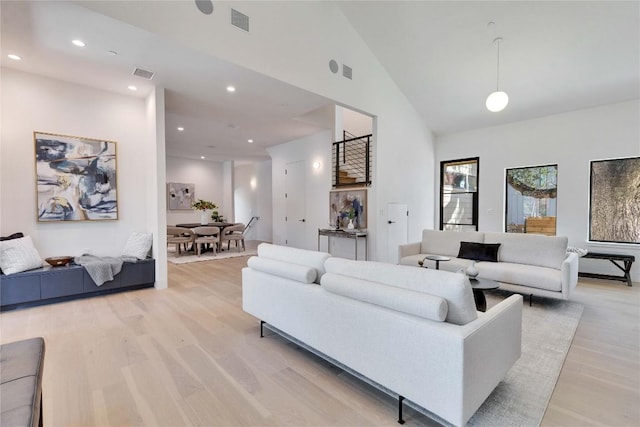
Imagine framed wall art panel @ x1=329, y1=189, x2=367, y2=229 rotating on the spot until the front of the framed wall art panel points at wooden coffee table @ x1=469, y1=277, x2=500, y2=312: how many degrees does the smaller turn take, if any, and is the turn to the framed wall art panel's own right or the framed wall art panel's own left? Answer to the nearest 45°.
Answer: approximately 90° to the framed wall art panel's own left

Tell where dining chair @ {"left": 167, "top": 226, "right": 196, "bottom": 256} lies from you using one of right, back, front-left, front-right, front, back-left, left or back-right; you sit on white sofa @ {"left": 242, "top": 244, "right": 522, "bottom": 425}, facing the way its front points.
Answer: left

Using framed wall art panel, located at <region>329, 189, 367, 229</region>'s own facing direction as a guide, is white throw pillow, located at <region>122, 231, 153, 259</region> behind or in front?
in front

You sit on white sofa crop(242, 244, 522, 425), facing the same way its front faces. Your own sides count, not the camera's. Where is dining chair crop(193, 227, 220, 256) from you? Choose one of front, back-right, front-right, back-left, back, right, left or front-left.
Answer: left

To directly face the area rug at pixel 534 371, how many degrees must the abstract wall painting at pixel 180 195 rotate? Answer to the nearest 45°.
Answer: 0° — it already faces it

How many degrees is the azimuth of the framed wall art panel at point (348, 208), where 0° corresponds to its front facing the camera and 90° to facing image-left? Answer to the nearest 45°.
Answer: approximately 45°

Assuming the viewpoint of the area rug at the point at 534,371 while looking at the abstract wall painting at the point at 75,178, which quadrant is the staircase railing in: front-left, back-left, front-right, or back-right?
front-right

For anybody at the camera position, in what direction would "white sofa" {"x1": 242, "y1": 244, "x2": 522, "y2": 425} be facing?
facing away from the viewer and to the right of the viewer

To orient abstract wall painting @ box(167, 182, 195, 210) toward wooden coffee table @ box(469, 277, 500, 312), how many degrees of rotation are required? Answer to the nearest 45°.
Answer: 0° — it already faces it

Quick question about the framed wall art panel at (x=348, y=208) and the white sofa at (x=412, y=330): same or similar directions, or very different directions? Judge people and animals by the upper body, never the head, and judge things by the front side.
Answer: very different directions

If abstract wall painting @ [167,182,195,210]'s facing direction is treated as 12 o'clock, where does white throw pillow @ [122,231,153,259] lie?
The white throw pillow is roughly at 12 o'clock from the abstract wall painting.

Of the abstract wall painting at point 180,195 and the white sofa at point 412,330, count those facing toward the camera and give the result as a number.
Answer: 1

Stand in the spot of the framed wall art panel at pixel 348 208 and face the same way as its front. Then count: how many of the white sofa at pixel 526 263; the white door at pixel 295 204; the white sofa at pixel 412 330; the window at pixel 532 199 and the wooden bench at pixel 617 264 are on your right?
1

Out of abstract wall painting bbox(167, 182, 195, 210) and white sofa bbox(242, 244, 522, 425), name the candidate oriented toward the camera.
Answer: the abstract wall painting

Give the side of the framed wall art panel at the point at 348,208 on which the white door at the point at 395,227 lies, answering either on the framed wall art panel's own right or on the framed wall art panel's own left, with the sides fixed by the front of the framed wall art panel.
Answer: on the framed wall art panel's own left

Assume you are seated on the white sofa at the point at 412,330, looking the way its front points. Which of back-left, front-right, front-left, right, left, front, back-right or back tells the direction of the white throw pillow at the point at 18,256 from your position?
back-left

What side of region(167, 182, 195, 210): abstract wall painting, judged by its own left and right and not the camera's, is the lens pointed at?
front
